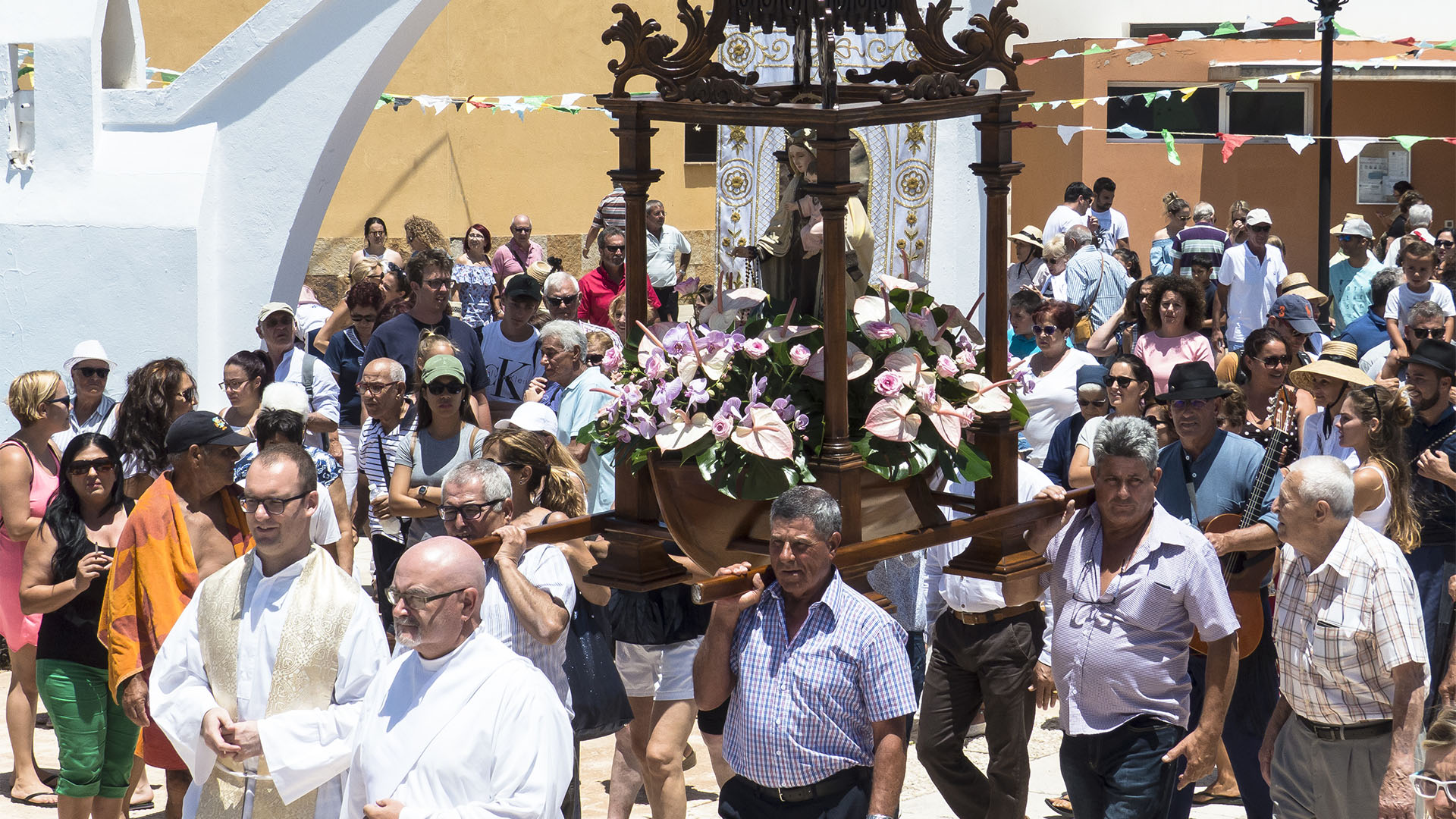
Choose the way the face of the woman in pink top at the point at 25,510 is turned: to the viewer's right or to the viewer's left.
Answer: to the viewer's right

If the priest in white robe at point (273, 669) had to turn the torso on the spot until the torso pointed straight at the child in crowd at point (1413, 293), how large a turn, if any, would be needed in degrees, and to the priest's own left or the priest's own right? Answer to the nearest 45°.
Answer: approximately 180°

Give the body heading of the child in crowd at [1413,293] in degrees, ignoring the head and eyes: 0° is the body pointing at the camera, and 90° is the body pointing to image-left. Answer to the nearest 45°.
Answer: approximately 0°

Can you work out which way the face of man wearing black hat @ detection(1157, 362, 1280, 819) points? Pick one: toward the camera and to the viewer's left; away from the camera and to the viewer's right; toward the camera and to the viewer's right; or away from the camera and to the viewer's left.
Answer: toward the camera and to the viewer's left

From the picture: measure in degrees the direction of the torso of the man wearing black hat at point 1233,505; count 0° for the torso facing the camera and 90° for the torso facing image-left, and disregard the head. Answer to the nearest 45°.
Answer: approximately 45°

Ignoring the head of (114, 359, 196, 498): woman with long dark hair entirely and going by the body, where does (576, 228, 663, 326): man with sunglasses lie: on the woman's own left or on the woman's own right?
on the woman's own left
